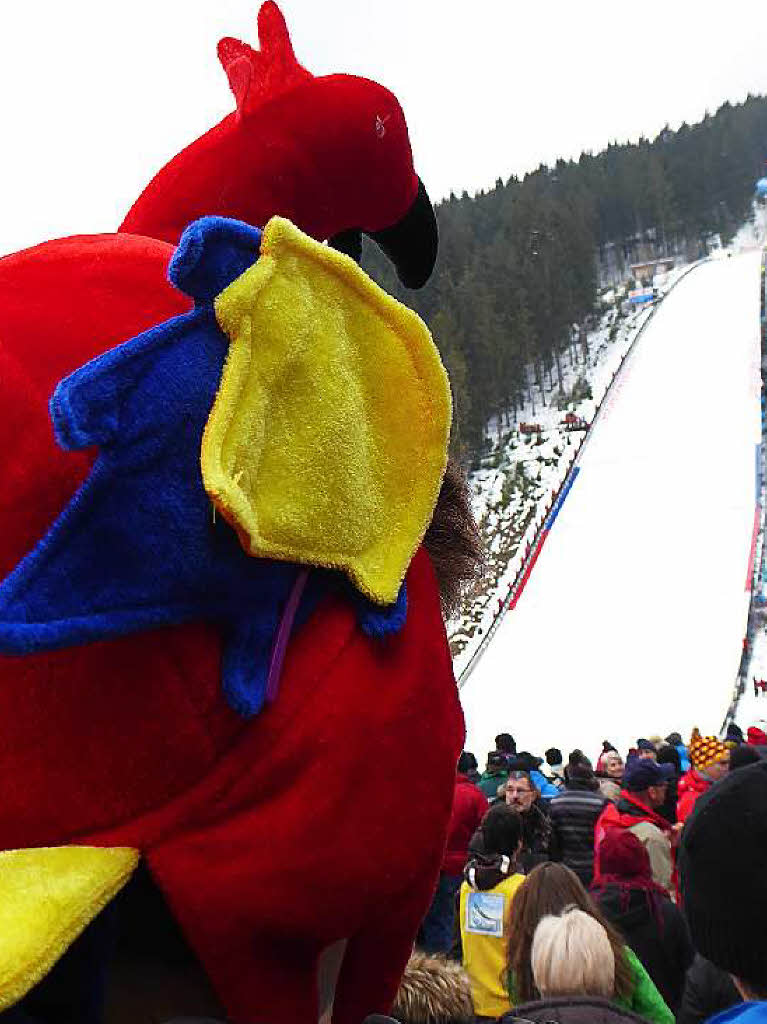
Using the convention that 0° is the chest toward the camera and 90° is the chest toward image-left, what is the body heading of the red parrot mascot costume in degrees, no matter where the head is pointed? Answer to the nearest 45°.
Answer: approximately 270°

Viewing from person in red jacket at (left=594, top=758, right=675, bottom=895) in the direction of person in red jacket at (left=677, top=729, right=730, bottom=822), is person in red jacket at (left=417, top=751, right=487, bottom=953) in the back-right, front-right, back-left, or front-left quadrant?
back-left

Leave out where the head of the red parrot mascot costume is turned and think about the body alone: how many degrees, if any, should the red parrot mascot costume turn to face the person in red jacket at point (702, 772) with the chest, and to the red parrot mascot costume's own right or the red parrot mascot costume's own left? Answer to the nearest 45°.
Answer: approximately 45° to the red parrot mascot costume's own left

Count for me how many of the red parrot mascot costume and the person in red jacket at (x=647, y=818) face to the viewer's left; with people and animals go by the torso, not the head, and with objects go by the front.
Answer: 0
